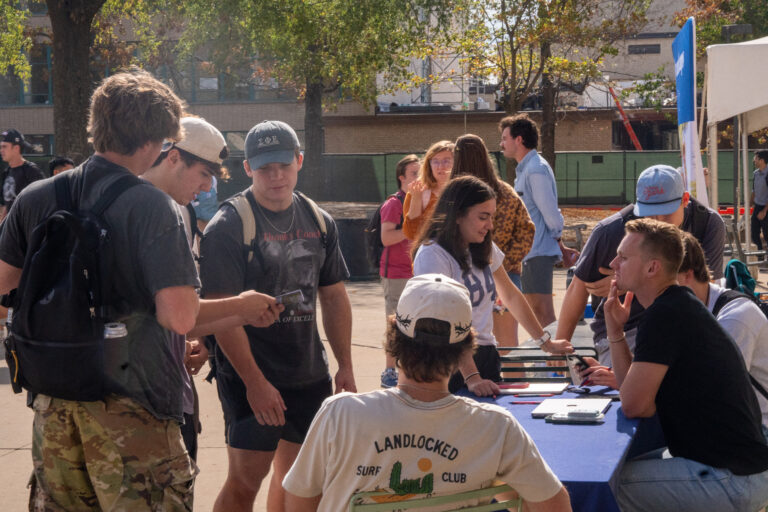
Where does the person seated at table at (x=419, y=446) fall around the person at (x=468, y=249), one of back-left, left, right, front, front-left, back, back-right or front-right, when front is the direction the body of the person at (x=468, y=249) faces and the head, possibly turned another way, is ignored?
front-right

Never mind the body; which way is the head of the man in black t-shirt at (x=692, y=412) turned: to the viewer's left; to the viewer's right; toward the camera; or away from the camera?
to the viewer's left

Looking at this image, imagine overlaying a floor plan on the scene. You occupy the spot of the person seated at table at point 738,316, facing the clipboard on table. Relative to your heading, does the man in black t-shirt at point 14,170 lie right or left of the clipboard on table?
right

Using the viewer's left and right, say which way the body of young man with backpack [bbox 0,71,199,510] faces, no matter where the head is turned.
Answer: facing away from the viewer and to the right of the viewer

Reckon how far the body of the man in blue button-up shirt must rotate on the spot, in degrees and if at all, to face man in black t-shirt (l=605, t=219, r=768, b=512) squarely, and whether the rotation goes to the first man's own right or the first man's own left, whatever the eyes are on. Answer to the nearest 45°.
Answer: approximately 90° to the first man's own left

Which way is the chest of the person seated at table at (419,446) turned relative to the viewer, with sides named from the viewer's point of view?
facing away from the viewer

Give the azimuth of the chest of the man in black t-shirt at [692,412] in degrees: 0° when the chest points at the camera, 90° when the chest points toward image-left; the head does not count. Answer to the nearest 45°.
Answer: approximately 90°

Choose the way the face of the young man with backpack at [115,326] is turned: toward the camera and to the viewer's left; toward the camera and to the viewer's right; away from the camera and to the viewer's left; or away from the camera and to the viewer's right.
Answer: away from the camera and to the viewer's right

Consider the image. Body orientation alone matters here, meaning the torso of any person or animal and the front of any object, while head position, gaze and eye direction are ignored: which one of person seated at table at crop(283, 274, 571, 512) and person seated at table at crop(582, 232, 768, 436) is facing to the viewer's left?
person seated at table at crop(582, 232, 768, 436)
